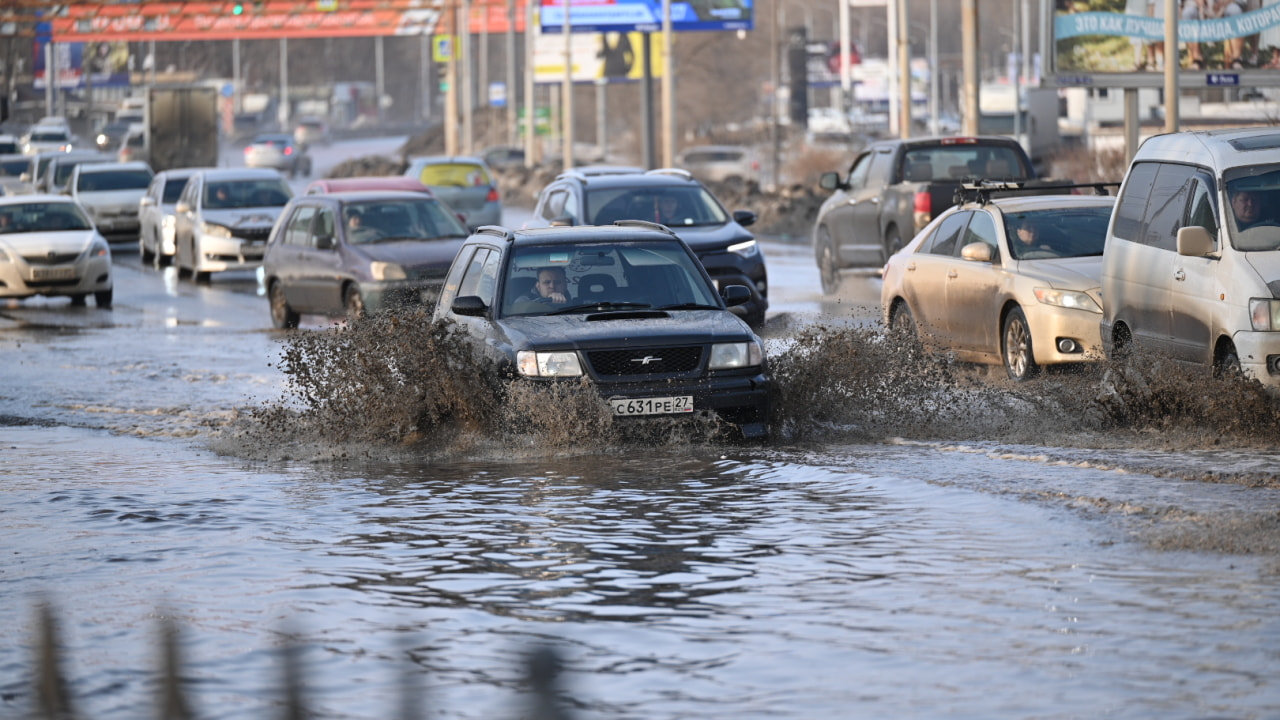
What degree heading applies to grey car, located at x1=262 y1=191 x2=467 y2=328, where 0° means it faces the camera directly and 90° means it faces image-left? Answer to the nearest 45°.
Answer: approximately 315°

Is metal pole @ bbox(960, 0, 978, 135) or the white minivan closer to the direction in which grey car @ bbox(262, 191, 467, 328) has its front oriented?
the white minivan

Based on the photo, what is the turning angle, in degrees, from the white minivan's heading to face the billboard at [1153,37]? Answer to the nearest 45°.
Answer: approximately 135° to its left

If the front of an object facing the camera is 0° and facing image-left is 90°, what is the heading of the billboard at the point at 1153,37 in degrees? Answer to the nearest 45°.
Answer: approximately 0°

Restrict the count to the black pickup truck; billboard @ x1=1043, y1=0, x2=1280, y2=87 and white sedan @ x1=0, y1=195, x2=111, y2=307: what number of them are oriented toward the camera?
2

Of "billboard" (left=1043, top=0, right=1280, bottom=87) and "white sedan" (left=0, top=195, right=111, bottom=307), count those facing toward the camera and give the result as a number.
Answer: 2

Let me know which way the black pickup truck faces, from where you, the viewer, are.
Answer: facing away from the viewer and to the left of the viewer
